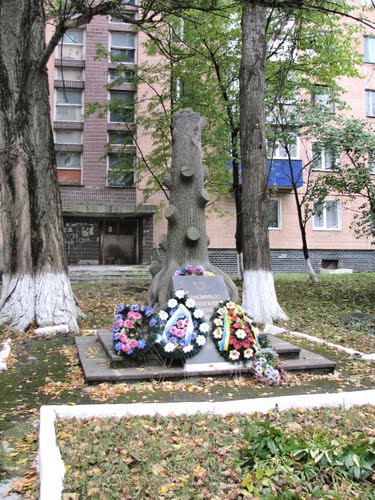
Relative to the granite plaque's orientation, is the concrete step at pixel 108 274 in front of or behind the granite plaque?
behind

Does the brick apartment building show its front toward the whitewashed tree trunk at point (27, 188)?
yes

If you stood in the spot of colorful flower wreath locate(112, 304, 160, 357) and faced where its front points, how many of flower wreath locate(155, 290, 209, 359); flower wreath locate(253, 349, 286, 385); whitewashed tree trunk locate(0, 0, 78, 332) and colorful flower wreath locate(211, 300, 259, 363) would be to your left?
3

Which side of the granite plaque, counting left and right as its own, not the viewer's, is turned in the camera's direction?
front

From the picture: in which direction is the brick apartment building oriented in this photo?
toward the camera

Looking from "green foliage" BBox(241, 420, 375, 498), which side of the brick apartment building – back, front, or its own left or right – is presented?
front

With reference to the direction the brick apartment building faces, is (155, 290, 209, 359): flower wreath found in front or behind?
in front

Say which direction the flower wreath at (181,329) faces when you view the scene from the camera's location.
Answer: facing the viewer

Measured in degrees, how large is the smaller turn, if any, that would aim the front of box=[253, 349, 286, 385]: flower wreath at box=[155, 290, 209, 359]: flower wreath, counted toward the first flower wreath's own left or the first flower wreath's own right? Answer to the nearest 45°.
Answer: approximately 90° to the first flower wreath's own right

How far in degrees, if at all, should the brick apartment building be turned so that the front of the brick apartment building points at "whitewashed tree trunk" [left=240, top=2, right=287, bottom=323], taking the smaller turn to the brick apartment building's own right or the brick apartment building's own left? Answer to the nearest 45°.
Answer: approximately 45° to the brick apartment building's own left

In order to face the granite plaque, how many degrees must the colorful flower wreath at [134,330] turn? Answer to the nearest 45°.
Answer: approximately 135° to its left
